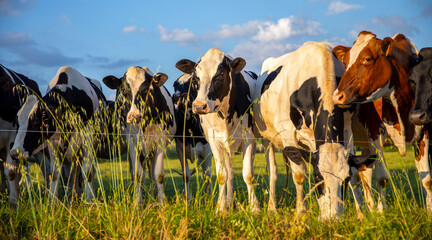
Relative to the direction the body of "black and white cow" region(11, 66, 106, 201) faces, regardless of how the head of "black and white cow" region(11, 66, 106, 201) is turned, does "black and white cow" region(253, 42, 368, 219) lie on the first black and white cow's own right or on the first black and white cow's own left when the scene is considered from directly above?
on the first black and white cow's own left

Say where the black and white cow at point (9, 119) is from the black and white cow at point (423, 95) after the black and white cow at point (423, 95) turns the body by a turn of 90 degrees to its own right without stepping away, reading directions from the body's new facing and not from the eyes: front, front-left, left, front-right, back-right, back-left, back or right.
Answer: front-left

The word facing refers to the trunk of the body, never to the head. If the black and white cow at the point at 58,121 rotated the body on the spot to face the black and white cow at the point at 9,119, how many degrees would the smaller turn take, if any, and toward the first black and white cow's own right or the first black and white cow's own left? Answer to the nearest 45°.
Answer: approximately 90° to the first black and white cow's own right

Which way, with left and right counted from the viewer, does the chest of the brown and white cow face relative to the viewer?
facing the viewer and to the left of the viewer

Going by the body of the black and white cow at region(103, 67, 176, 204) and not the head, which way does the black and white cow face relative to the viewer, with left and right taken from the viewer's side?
facing the viewer

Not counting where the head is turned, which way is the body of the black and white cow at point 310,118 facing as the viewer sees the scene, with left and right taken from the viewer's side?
facing the viewer and to the right of the viewer

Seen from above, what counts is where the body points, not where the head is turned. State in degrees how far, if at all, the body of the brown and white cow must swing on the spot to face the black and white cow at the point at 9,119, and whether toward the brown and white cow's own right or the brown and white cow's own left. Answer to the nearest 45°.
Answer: approximately 45° to the brown and white cow's own right

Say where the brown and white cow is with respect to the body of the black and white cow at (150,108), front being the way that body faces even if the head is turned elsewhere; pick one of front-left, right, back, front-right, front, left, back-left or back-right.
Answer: front-left

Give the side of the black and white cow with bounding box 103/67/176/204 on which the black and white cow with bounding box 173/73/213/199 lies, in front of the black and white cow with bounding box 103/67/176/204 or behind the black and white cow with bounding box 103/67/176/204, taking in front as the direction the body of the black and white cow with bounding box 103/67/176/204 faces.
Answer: behind

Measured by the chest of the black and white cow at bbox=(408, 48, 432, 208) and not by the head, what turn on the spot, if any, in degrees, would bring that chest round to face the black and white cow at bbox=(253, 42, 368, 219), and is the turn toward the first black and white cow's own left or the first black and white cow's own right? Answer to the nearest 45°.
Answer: approximately 45° to the first black and white cow's own right

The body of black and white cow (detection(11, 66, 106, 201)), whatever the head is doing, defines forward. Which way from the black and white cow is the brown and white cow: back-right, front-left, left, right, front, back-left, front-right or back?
left
